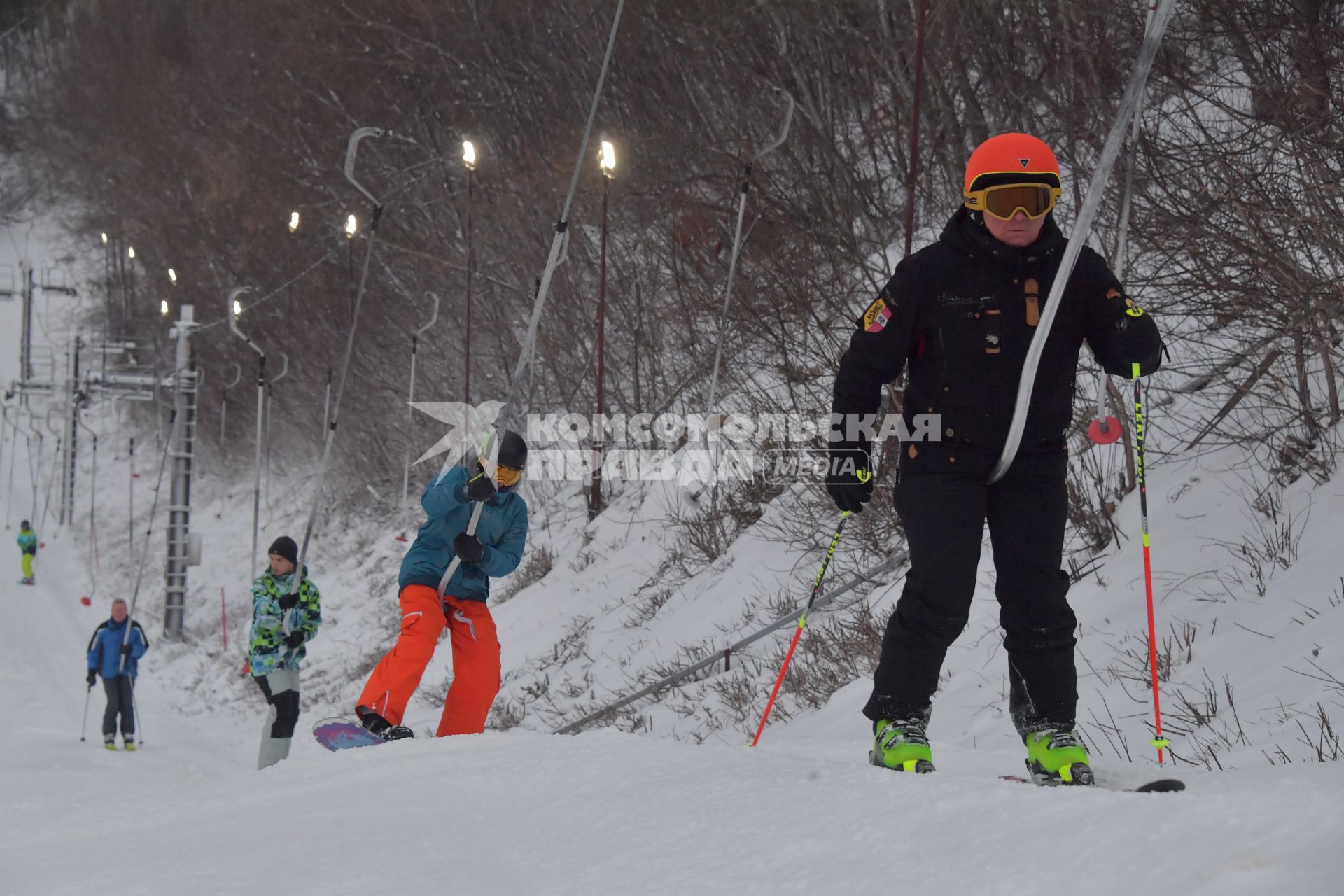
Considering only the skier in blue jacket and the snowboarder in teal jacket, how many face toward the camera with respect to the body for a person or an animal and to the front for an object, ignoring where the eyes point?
2

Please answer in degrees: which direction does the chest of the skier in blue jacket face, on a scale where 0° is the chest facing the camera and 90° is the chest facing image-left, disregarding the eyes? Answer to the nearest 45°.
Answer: approximately 0°

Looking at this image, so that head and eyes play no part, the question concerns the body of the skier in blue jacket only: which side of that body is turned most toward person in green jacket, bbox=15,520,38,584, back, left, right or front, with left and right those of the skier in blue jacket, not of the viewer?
back

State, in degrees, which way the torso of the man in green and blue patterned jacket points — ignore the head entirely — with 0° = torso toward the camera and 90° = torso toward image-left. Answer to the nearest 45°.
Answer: approximately 315°

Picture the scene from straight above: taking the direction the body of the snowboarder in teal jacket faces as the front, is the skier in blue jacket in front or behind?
behind

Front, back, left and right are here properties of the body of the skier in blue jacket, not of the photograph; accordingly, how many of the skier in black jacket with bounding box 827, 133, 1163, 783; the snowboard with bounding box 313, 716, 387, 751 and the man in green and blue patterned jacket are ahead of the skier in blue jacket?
3

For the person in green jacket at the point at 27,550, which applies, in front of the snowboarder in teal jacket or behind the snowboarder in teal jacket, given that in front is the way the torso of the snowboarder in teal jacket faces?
behind
